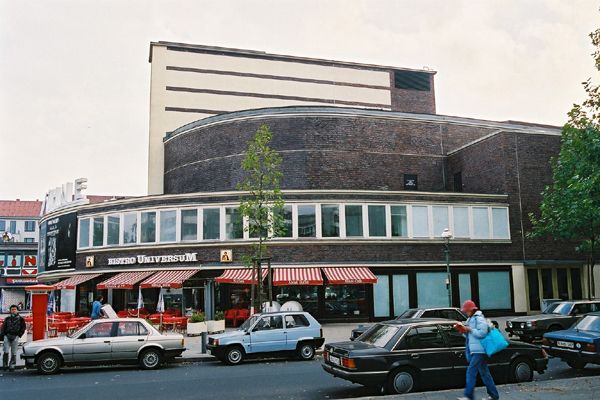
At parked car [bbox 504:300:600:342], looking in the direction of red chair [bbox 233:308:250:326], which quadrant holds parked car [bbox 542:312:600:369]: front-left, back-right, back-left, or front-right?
back-left

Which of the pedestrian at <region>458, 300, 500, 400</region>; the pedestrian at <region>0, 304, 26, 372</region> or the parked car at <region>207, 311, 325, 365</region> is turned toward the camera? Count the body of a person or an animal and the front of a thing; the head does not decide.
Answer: the pedestrian at <region>0, 304, 26, 372</region>

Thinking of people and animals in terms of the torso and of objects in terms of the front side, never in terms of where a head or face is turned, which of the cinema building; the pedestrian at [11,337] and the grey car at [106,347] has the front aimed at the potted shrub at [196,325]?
the cinema building

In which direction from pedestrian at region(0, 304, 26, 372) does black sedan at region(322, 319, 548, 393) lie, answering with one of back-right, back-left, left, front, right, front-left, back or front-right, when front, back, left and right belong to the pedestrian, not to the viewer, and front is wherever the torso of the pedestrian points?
front-left

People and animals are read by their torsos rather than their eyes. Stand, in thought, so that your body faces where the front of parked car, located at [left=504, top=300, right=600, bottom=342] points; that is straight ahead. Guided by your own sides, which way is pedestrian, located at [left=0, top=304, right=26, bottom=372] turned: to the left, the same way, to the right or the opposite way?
to the left

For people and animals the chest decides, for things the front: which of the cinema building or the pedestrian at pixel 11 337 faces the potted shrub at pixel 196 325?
the cinema building

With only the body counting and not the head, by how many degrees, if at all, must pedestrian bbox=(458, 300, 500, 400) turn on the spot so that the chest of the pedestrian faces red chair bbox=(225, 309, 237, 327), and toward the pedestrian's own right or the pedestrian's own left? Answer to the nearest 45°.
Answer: approximately 45° to the pedestrian's own right

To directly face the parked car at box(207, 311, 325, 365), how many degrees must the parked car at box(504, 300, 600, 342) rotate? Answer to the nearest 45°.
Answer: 0° — it already faces it

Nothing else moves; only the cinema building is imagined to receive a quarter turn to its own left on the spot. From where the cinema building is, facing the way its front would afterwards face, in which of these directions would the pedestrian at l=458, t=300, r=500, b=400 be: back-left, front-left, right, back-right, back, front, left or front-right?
front-right

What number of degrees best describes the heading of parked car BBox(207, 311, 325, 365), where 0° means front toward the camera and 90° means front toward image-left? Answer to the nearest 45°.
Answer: approximately 90°

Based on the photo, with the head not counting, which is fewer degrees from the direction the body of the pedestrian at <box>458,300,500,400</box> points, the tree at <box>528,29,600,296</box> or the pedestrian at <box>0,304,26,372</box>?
the pedestrian

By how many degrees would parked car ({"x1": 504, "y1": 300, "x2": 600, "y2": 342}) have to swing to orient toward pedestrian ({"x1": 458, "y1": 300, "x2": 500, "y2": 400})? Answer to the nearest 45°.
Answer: approximately 45° to its left

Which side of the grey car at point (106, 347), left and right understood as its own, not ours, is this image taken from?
left

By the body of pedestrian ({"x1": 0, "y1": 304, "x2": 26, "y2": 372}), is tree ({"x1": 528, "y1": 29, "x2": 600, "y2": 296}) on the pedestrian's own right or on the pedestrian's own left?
on the pedestrian's own left

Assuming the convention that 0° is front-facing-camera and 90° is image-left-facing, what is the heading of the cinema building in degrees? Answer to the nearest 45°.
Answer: approximately 45°

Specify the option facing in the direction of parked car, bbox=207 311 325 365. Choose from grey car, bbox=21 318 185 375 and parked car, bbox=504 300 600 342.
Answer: parked car, bbox=504 300 600 342

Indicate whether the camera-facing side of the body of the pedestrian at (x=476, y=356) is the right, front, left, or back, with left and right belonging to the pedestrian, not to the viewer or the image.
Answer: left

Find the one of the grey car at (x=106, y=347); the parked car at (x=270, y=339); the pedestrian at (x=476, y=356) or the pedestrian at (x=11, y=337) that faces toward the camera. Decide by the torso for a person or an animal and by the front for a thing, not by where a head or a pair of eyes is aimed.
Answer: the pedestrian at (x=11, y=337)

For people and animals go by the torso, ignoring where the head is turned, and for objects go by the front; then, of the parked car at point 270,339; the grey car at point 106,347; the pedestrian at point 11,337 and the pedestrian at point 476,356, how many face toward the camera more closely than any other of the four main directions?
1
